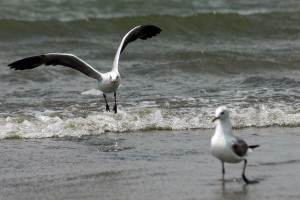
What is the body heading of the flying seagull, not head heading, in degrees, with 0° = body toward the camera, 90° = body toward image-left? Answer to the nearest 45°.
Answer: approximately 0°

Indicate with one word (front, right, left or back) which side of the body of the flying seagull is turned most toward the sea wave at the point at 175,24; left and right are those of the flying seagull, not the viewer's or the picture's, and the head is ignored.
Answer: back

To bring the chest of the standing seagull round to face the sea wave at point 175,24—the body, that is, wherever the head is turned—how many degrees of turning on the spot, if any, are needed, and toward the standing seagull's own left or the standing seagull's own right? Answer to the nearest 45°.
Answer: approximately 135° to the standing seagull's own right

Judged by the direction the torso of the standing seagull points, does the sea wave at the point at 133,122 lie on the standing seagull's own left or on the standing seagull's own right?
on the standing seagull's own right

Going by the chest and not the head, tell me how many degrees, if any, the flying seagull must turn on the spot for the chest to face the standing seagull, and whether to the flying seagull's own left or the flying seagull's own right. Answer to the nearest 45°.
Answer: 0° — it already faces it

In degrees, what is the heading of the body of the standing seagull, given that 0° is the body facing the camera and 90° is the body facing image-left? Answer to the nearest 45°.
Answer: approximately 45°

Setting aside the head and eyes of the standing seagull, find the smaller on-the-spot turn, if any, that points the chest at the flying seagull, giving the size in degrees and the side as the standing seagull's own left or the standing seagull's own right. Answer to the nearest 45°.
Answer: approximately 90° to the standing seagull's own right
